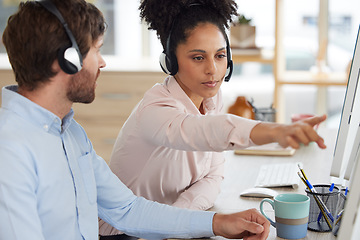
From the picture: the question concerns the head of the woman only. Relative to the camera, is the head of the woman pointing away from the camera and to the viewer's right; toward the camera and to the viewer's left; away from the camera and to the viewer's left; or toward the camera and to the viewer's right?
toward the camera and to the viewer's right

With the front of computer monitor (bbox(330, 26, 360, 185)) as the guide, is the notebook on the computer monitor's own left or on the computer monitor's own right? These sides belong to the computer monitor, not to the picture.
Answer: on the computer monitor's own right

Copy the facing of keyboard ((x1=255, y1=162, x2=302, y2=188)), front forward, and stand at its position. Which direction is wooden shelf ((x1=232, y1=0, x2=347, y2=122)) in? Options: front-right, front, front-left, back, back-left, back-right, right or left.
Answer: right

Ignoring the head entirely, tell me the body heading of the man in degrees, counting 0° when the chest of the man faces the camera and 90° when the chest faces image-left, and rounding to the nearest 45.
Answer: approximately 315°

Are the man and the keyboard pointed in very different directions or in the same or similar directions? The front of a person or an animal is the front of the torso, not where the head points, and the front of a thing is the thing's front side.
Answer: very different directions

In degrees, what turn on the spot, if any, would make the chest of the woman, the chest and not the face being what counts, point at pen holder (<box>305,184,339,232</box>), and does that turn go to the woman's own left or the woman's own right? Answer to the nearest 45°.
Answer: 0° — they already face it

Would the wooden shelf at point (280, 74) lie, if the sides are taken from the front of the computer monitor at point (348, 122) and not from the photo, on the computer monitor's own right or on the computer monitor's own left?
on the computer monitor's own right

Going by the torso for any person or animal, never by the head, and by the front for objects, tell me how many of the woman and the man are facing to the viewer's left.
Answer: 0

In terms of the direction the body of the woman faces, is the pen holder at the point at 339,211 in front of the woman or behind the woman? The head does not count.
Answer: in front

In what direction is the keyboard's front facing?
to the viewer's left

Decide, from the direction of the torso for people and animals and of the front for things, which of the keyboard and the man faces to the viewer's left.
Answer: the keyboard

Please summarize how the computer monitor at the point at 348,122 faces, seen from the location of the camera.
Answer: facing to the left of the viewer
